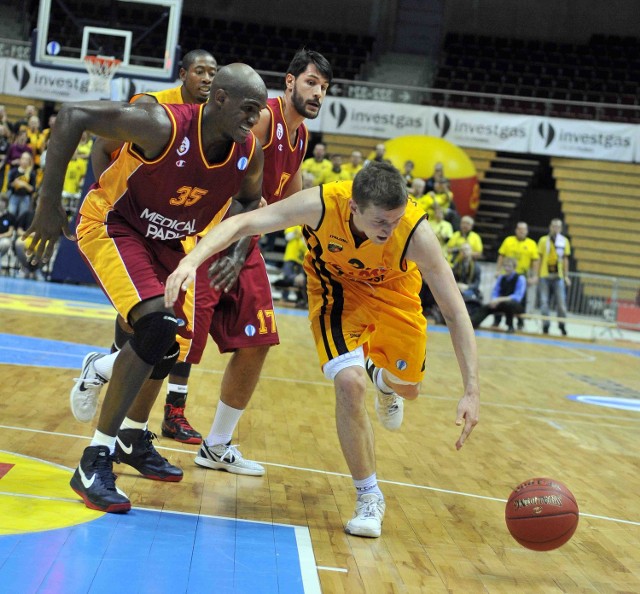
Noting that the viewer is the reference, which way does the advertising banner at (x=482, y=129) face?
facing the viewer

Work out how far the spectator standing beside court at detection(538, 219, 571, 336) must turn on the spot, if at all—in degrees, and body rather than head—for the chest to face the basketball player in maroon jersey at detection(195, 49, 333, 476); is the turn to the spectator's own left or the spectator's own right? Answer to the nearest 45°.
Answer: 0° — they already face them

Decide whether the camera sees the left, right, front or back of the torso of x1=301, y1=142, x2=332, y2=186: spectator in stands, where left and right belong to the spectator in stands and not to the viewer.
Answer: front

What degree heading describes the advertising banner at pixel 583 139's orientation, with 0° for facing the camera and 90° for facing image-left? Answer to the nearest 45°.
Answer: approximately 0°

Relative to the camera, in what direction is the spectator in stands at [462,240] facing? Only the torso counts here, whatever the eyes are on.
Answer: toward the camera

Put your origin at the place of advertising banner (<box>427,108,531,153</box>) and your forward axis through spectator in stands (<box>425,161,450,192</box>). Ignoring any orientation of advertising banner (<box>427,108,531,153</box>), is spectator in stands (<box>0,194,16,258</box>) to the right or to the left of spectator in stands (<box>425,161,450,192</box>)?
right

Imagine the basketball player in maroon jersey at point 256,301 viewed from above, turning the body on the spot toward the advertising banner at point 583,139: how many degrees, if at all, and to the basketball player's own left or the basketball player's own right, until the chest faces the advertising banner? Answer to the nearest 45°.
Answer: approximately 90° to the basketball player's own left

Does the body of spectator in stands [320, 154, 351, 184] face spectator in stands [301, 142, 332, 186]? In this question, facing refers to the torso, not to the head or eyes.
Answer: no

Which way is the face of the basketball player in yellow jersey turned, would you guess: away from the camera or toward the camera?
toward the camera

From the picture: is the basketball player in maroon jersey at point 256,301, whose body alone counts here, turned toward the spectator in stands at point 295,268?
no

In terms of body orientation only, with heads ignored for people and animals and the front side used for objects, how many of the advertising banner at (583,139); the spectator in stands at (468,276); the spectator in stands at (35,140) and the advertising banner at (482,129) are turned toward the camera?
4

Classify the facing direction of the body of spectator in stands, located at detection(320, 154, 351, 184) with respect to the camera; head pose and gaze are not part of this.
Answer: toward the camera

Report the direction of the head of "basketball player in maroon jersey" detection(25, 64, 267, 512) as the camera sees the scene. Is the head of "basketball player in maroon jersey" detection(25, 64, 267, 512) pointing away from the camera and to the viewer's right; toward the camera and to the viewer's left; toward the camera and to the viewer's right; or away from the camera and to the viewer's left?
toward the camera and to the viewer's right

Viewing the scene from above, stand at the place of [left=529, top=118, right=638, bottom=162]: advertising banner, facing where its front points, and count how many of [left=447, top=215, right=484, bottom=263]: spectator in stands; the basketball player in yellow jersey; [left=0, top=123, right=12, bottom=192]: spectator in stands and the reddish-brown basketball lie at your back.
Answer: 0
